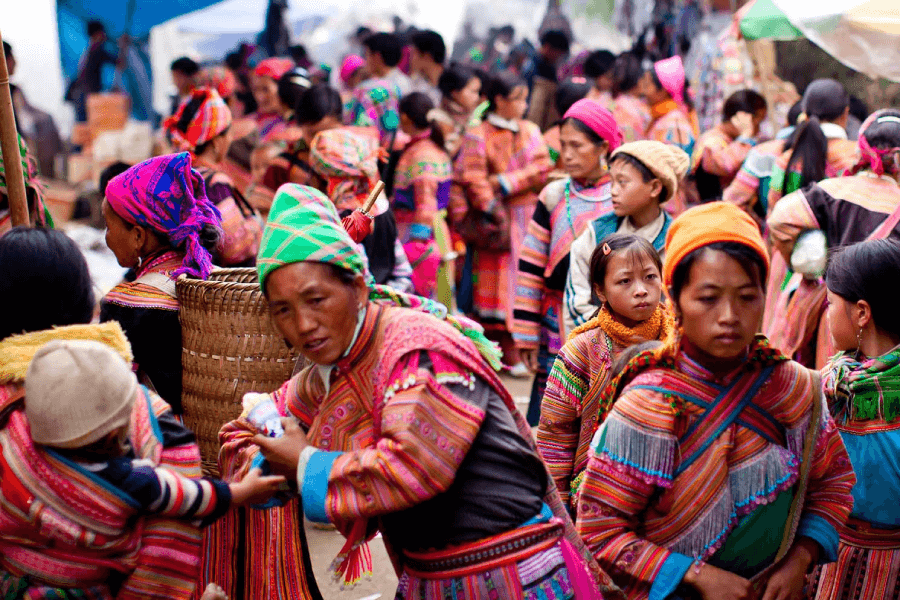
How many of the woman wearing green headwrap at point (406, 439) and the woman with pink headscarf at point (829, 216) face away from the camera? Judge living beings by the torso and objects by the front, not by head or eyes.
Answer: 1

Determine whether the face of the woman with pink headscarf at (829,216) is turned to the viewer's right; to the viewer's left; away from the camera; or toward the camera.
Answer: away from the camera

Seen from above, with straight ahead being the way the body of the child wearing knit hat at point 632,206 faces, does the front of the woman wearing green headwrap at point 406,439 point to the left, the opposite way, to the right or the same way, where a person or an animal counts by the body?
the same way

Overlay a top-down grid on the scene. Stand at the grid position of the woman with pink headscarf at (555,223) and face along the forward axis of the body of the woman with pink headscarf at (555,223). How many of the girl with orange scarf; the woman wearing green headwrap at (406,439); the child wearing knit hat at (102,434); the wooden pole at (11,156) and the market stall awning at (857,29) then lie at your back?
1

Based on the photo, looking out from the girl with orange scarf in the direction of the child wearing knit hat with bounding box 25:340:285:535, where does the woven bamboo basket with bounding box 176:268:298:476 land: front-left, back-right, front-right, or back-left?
front-right

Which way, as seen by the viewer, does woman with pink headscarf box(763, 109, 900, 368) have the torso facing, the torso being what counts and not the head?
away from the camera

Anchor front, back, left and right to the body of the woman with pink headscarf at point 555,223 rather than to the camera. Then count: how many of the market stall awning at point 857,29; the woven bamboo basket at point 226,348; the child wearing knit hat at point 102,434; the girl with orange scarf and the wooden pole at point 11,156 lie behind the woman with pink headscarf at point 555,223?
1

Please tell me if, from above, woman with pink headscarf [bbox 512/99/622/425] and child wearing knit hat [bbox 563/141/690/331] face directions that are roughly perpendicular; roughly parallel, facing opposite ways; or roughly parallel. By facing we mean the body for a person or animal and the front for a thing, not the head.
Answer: roughly parallel

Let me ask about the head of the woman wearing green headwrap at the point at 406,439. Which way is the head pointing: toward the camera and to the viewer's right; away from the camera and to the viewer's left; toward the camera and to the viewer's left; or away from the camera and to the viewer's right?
toward the camera and to the viewer's left

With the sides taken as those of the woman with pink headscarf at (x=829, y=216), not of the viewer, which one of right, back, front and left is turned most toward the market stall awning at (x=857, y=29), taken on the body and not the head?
front

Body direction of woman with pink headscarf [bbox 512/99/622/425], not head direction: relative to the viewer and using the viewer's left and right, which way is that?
facing the viewer and to the left of the viewer

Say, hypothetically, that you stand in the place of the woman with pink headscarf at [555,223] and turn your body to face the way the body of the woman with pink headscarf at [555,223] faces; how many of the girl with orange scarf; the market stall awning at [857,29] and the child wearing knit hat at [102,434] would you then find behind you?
1

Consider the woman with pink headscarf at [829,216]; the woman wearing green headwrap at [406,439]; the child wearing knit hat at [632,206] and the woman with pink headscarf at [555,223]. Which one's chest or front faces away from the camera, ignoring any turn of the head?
the woman with pink headscarf at [829,216]

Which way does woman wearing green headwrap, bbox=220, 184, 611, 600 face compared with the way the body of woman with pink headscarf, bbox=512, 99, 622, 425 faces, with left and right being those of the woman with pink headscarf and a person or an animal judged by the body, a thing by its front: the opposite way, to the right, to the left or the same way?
the same way

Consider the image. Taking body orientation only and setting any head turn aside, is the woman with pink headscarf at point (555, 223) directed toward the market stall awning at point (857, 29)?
no

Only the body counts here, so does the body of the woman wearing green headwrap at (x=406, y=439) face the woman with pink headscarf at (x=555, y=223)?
no

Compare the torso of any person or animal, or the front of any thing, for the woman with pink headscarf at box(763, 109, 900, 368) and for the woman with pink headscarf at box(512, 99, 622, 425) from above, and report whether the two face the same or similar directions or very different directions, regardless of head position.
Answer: very different directions

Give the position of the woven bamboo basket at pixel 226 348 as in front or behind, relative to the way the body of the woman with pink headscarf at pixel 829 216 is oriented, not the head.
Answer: behind

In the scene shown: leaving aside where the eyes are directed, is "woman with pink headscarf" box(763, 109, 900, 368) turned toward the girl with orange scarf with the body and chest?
no

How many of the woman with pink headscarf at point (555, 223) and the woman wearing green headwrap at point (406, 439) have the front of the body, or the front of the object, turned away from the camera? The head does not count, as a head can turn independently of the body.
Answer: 0

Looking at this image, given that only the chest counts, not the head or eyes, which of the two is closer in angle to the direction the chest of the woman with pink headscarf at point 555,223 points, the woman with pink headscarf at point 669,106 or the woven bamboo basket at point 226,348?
the woven bamboo basket
